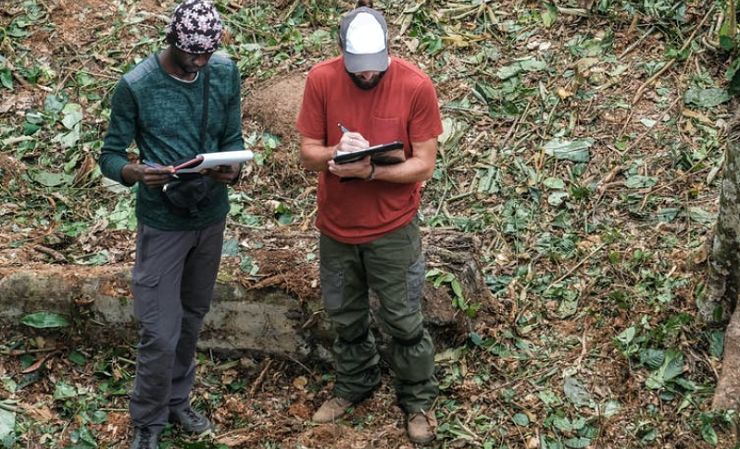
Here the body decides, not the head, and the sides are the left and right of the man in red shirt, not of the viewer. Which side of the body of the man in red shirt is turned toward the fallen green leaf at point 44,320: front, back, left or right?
right

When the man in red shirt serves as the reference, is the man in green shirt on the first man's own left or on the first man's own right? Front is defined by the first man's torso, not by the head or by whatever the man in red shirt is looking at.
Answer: on the first man's own right

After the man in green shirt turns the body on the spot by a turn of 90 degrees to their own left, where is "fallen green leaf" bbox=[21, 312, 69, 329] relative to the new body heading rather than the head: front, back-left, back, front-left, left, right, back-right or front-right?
left

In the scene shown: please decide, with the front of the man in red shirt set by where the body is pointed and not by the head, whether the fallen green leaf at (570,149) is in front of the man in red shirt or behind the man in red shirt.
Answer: behind
